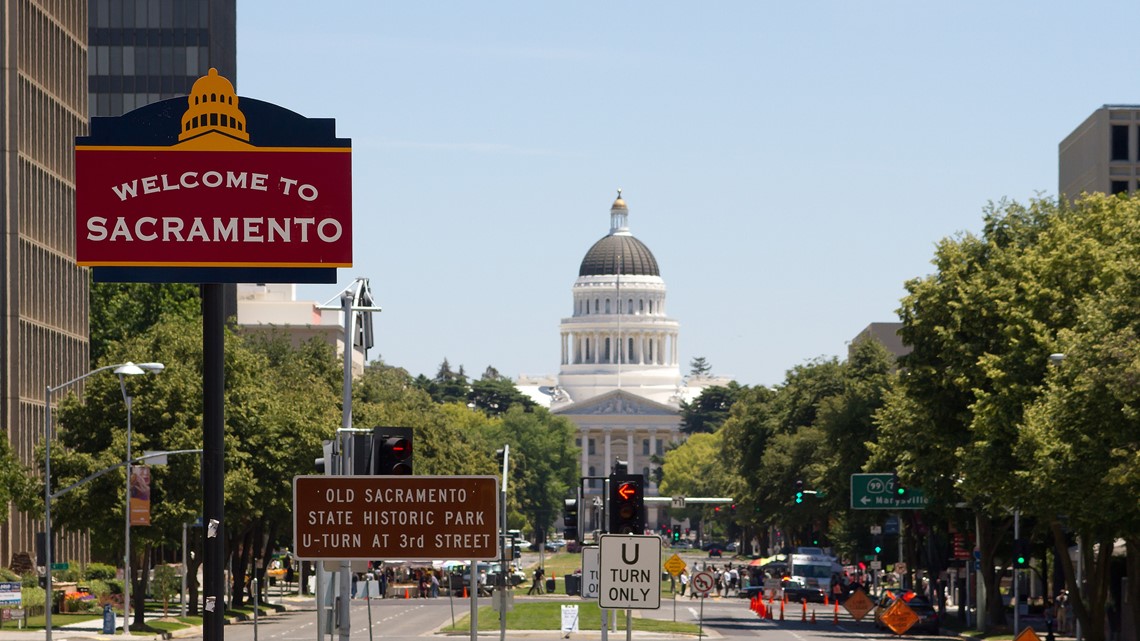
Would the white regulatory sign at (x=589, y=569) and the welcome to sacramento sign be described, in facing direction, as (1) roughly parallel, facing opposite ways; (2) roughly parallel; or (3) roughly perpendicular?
roughly parallel

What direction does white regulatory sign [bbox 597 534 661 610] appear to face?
toward the camera

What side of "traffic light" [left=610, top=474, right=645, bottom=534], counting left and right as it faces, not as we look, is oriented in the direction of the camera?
front

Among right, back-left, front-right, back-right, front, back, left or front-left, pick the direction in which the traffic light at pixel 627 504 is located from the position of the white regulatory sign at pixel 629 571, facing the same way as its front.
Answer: back

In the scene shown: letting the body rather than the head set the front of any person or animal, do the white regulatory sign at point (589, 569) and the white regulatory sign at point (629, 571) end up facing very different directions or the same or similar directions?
same or similar directions

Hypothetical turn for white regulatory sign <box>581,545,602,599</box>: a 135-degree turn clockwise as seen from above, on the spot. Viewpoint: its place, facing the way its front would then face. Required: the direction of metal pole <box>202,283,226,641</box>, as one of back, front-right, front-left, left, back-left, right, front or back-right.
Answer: back-left

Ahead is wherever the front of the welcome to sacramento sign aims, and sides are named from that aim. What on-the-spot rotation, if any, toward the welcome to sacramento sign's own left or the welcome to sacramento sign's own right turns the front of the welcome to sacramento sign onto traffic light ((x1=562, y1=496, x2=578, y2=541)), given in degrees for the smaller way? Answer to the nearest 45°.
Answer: approximately 180°

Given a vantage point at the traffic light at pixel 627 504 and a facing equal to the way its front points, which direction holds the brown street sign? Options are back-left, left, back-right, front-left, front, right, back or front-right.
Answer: front

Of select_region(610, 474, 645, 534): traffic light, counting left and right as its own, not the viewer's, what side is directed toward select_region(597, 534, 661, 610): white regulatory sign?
front

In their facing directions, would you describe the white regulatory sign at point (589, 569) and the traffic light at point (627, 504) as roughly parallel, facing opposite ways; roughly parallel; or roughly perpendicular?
roughly parallel

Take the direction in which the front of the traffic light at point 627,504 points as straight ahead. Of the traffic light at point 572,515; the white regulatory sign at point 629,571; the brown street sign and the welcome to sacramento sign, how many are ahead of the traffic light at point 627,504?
3

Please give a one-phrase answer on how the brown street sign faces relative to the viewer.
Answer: facing the viewer

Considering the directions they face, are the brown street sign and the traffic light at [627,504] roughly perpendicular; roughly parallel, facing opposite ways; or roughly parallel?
roughly parallel

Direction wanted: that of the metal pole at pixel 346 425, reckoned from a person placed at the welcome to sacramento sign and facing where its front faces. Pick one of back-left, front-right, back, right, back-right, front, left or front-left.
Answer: back
